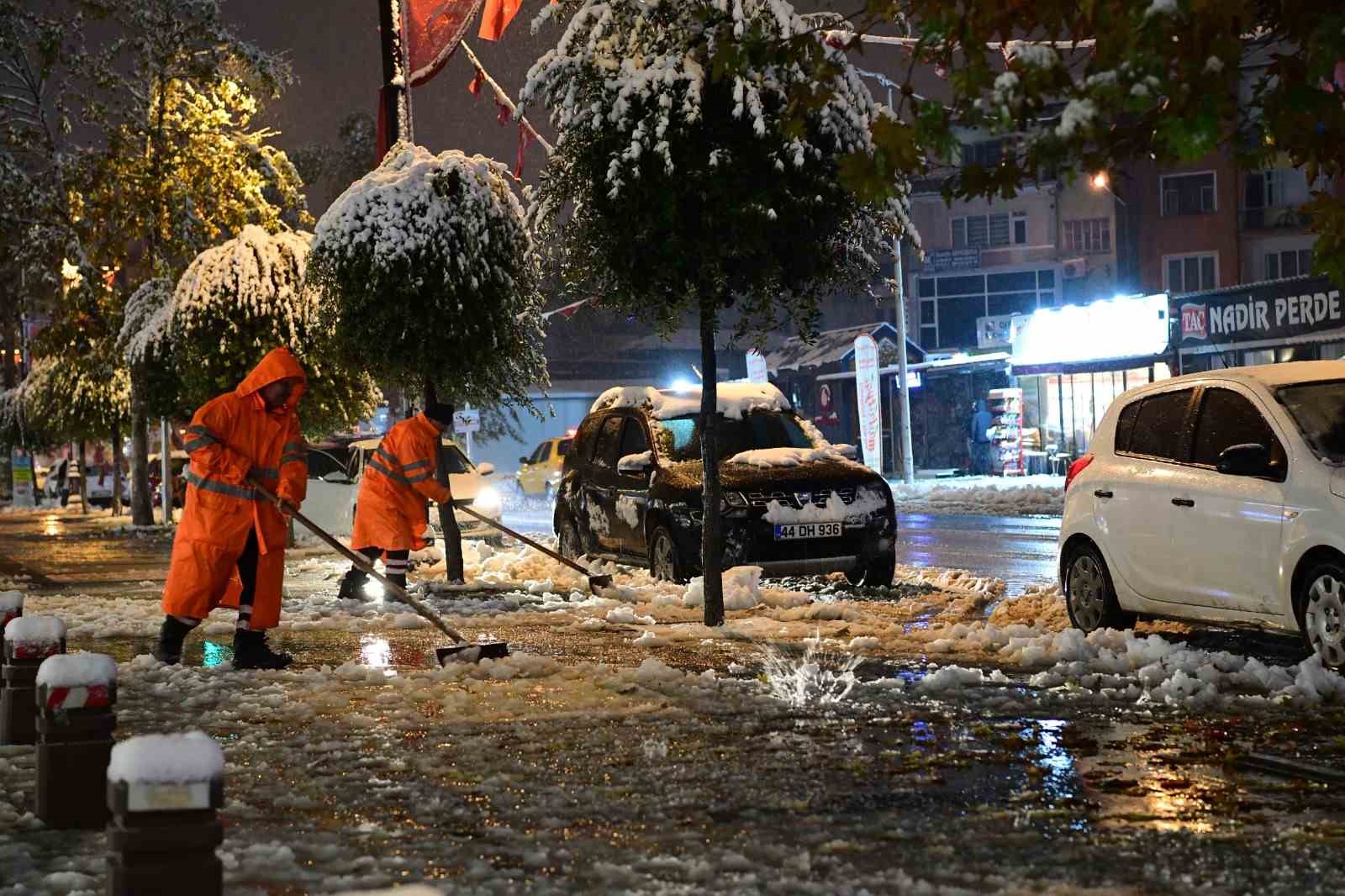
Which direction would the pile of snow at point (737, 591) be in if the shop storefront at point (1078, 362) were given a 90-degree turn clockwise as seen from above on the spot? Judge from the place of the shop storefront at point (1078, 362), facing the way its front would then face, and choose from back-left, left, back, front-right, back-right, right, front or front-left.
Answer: back-left

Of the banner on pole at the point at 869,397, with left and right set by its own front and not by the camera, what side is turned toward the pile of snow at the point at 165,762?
front

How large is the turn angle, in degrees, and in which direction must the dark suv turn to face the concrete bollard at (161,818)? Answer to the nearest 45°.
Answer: approximately 45° to its right

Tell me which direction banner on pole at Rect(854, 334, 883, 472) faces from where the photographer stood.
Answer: facing the viewer

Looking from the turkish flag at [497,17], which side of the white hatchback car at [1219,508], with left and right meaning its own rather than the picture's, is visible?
back

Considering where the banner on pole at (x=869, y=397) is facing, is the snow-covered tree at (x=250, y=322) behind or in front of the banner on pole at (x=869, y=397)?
in front

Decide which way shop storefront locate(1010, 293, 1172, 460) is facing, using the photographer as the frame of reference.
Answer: facing the viewer and to the left of the viewer

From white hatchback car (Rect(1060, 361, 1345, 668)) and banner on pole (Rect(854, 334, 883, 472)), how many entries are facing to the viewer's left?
0

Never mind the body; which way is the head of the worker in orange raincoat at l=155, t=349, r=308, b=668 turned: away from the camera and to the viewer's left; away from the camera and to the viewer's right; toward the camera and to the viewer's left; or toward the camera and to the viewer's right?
toward the camera and to the viewer's right

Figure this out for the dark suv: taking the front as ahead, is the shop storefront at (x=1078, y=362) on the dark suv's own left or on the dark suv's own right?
on the dark suv's own left

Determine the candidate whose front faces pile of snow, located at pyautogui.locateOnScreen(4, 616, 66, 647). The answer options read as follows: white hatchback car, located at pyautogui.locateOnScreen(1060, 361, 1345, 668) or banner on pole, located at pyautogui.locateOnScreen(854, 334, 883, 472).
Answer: the banner on pole

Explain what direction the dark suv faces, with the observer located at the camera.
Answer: facing the viewer and to the right of the viewer
